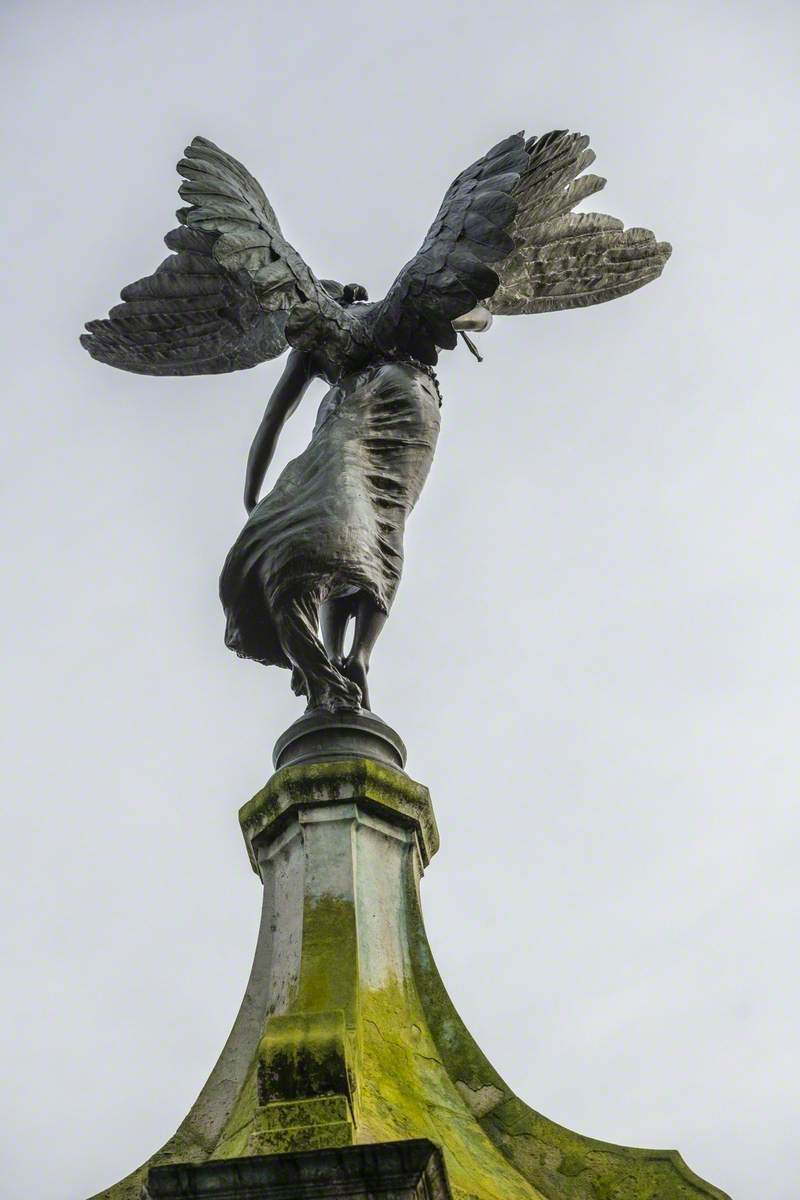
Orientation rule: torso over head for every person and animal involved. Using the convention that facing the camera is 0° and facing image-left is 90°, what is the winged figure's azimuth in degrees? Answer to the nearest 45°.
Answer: approximately 180°
